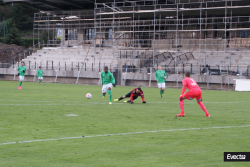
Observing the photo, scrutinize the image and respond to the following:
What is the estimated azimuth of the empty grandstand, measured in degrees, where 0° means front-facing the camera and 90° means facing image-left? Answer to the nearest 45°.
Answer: approximately 0°
